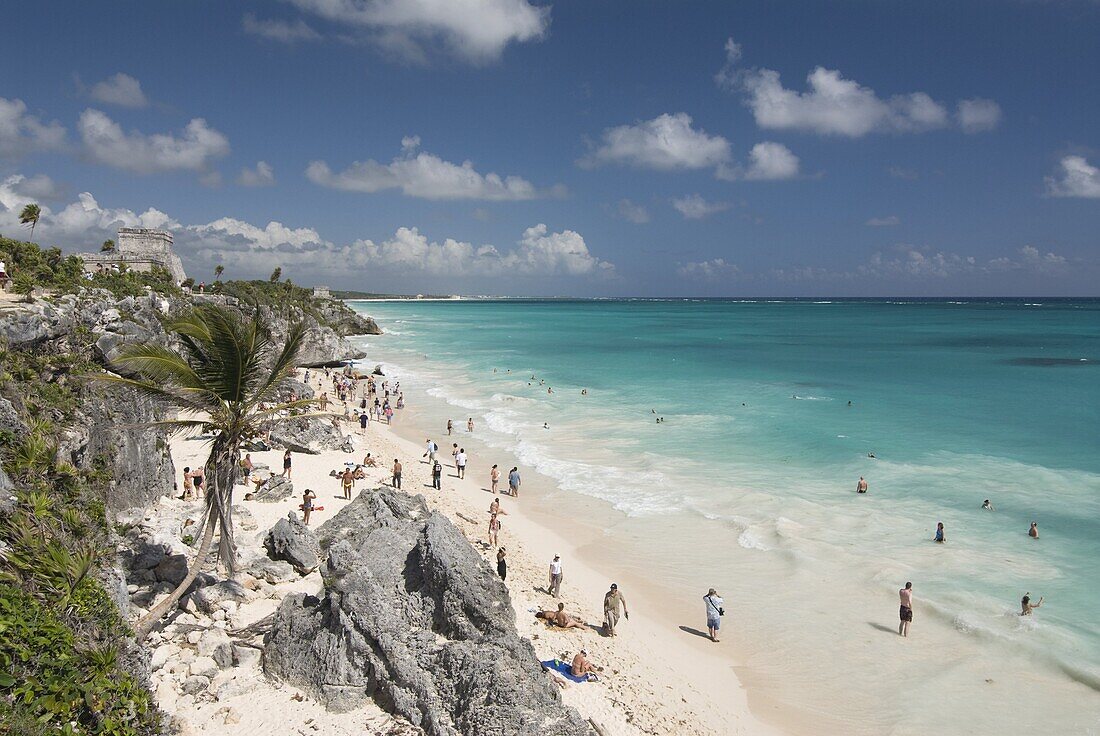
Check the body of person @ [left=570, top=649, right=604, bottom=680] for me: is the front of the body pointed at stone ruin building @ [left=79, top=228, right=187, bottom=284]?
no

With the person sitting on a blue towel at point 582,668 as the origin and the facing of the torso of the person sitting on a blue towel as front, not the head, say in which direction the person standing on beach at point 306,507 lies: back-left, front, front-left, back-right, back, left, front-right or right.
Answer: back-left

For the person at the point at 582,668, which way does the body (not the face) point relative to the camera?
to the viewer's right

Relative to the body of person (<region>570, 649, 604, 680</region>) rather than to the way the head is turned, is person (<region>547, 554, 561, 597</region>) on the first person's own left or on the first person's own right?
on the first person's own left

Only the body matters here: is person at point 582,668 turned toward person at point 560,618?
no

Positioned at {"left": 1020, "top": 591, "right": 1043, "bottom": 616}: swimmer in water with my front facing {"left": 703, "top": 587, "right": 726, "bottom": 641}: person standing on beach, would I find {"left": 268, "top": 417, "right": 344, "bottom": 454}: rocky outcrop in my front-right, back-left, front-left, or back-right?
front-right
